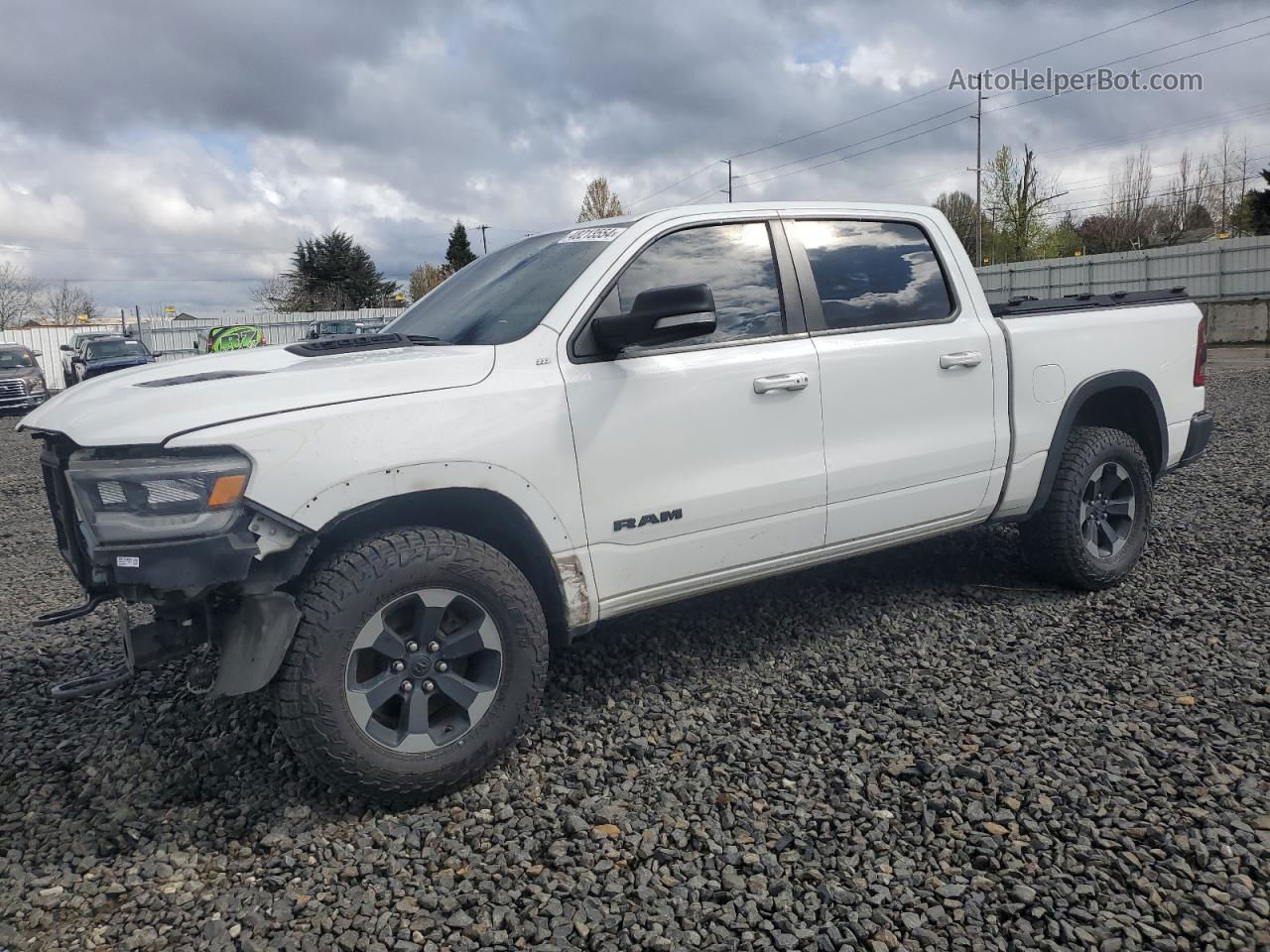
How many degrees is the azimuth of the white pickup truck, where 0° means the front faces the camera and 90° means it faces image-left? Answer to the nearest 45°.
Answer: approximately 45°

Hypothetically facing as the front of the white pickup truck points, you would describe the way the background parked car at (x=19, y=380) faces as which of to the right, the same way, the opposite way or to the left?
to the left

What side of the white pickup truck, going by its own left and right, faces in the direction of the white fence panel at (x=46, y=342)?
right

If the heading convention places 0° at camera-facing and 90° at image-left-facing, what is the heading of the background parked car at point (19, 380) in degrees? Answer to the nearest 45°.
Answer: approximately 0°

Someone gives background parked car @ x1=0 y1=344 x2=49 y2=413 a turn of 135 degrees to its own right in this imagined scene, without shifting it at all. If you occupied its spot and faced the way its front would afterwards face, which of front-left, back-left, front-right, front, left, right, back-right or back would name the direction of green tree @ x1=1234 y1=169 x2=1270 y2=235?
back-right

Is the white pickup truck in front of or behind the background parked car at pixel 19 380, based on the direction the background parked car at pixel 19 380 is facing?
in front

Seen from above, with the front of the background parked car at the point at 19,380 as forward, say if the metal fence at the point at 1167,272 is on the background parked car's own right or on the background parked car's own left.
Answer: on the background parked car's own left

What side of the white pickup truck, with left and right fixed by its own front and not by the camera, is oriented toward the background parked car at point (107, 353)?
right

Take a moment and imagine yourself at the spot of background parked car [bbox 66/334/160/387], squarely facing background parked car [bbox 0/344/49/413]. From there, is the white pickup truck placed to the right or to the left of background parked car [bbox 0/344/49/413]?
left

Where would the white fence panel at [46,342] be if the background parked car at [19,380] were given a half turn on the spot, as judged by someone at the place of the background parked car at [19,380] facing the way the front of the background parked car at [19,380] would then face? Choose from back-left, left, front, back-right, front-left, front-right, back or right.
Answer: front

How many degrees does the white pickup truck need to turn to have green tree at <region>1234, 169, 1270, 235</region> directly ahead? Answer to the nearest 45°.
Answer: approximately 180°

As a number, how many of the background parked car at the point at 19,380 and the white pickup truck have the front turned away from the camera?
0
